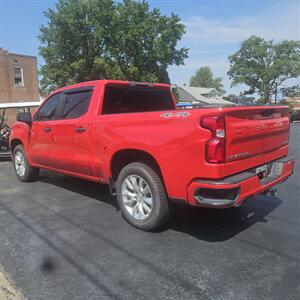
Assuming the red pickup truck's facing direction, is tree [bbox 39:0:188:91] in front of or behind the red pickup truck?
in front

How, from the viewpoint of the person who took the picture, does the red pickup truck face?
facing away from the viewer and to the left of the viewer

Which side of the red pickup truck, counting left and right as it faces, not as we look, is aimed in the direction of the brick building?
front
